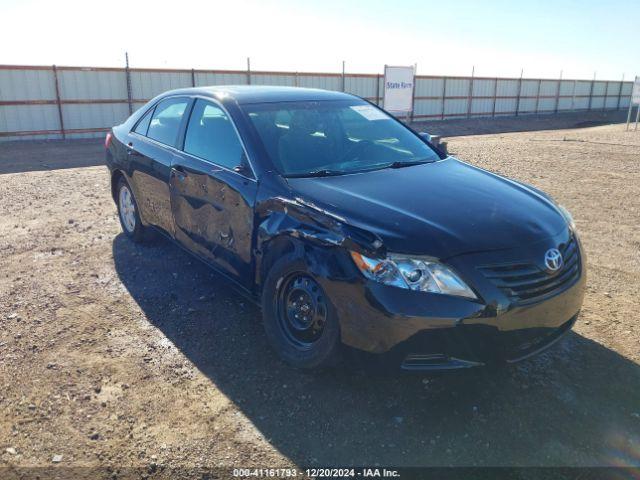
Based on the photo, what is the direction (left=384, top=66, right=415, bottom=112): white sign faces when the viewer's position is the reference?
facing the viewer

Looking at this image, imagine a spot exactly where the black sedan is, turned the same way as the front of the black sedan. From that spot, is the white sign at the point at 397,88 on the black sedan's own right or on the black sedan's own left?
on the black sedan's own left

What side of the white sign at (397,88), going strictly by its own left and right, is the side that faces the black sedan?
front

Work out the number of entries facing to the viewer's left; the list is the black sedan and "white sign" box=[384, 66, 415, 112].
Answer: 0

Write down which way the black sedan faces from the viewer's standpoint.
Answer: facing the viewer and to the right of the viewer

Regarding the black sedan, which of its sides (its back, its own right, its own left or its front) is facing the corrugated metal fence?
back
